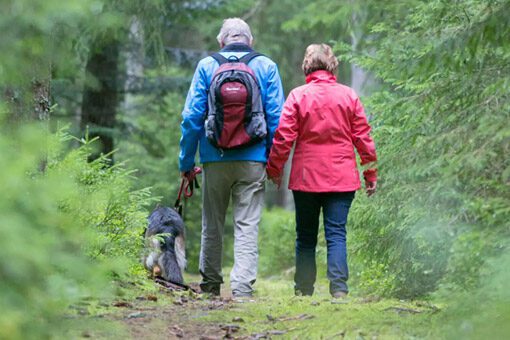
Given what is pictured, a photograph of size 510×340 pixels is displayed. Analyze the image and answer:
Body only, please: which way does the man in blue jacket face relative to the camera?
away from the camera

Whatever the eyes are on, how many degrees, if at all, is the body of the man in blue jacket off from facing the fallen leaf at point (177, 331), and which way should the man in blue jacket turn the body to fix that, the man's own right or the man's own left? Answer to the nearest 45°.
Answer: approximately 180°

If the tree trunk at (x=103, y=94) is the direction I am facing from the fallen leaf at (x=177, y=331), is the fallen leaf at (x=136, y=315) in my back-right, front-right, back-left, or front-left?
front-left

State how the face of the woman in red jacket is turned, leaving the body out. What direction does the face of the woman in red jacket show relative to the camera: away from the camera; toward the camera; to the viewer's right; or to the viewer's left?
away from the camera

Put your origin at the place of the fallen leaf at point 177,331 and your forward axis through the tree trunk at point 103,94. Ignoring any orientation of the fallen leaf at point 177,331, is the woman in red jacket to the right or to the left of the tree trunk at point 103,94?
right

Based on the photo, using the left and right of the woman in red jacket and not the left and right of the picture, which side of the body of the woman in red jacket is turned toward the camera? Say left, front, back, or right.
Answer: back

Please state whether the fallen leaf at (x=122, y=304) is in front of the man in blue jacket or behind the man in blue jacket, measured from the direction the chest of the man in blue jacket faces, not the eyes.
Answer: behind

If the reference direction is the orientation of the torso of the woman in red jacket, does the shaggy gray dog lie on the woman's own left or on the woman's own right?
on the woman's own left

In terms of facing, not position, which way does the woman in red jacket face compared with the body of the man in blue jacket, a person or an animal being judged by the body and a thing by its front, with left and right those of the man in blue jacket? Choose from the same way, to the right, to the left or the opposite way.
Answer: the same way

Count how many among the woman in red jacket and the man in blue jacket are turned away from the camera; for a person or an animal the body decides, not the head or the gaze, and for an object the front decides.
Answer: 2

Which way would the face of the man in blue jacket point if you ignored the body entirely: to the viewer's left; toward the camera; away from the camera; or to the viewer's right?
away from the camera
